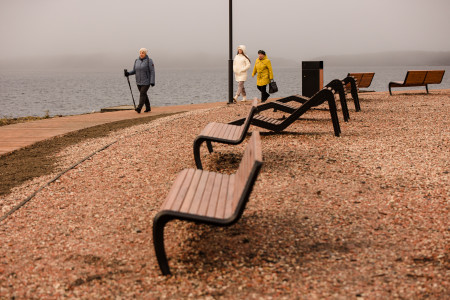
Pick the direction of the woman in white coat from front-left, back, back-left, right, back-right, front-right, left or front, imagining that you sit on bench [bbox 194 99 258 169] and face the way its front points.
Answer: right

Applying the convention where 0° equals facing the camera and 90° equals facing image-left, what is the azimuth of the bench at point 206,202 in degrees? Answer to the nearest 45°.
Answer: approximately 90°

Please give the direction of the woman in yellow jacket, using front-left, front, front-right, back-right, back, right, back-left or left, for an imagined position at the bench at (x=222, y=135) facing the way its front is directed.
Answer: right

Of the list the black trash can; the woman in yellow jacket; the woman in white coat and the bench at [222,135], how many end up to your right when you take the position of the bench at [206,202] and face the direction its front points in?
4

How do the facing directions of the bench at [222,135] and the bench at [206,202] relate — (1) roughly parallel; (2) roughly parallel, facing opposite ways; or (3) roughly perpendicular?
roughly parallel

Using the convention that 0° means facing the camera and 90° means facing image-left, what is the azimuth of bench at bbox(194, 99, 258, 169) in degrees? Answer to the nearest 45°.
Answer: approximately 90°

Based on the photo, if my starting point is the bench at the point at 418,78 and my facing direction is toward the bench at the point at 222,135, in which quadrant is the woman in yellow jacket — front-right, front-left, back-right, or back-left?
front-right

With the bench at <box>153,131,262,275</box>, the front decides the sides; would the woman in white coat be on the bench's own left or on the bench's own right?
on the bench's own right
